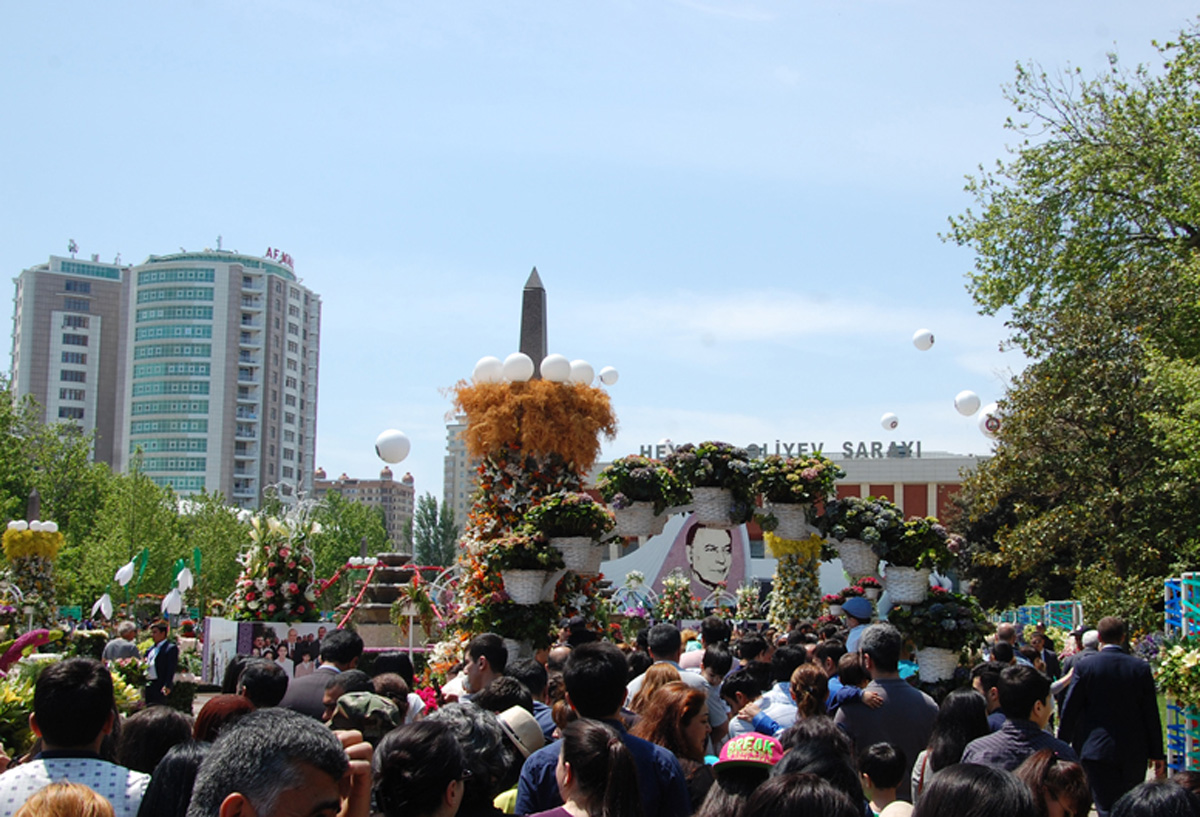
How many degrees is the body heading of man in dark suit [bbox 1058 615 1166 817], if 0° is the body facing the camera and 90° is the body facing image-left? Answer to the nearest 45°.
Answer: approximately 180°

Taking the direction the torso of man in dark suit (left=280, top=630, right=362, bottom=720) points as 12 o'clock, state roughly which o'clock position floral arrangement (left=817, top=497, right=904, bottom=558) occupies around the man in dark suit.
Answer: The floral arrangement is roughly at 12 o'clock from the man in dark suit.

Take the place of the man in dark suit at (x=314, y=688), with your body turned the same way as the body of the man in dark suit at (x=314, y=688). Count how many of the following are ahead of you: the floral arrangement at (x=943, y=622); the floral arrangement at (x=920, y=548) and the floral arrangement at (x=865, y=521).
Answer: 3

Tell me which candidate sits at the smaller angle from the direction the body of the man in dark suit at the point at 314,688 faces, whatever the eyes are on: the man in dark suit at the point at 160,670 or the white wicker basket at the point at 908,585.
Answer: the white wicker basket

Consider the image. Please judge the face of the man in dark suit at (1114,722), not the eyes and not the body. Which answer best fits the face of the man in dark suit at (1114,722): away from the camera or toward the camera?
away from the camera

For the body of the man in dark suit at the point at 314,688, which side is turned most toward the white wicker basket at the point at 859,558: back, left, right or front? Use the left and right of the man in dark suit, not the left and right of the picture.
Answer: front

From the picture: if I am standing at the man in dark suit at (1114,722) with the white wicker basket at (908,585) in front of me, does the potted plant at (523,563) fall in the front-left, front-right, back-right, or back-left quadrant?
front-left

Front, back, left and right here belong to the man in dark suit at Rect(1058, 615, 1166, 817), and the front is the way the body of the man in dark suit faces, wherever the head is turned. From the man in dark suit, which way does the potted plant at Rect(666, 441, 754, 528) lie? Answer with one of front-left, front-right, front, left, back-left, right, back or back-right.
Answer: front-left

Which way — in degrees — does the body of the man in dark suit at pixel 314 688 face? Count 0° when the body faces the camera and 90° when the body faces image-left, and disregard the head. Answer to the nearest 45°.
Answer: approximately 225°

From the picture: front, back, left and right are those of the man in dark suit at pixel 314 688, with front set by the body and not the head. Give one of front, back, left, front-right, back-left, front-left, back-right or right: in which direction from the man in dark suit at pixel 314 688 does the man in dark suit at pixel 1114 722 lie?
front-right
